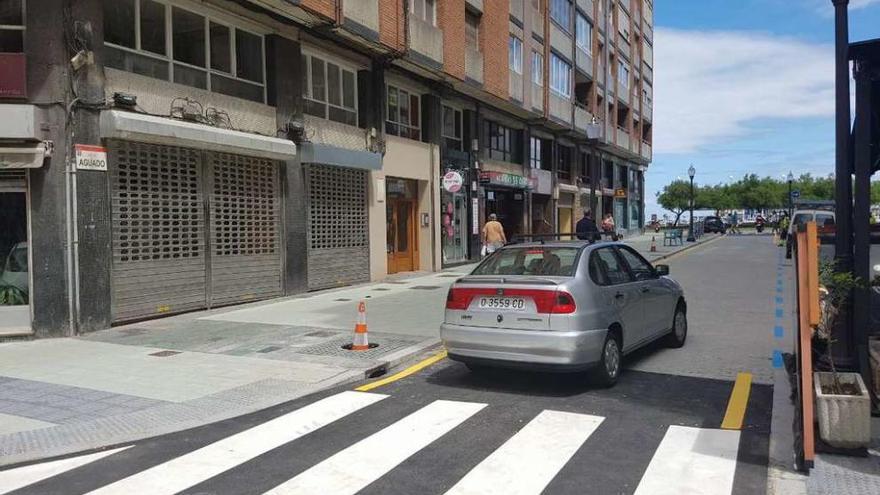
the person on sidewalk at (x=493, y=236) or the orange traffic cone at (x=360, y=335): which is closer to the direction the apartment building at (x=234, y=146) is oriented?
the orange traffic cone

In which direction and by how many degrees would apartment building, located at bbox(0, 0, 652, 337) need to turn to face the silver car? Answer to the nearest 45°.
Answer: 0° — it already faces it

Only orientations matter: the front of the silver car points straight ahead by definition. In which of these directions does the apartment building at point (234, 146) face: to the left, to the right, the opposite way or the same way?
to the right

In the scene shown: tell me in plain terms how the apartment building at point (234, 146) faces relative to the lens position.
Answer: facing the viewer and to the right of the viewer

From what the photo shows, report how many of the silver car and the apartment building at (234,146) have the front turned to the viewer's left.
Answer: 0

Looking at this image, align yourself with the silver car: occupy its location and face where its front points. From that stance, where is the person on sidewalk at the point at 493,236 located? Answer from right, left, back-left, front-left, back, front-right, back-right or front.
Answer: front-left

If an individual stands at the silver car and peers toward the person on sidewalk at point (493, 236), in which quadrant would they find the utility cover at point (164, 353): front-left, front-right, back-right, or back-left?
front-left

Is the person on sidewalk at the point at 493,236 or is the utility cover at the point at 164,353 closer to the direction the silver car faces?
the person on sidewalk

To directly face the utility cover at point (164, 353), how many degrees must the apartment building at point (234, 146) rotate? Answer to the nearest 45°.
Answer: approximately 45° to its right

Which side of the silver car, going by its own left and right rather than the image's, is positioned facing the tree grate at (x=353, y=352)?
left

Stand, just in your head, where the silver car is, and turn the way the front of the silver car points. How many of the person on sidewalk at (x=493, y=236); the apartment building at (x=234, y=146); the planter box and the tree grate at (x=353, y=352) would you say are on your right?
1

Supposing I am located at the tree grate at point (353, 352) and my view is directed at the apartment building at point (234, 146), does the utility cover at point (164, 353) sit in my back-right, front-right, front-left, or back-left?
front-left

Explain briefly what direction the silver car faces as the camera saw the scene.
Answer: facing away from the viewer and to the right of the viewer

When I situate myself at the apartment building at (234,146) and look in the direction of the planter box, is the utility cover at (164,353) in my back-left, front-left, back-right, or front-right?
front-right

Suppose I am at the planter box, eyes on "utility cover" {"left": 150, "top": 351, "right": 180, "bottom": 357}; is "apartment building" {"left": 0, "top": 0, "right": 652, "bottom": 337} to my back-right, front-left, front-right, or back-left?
front-right

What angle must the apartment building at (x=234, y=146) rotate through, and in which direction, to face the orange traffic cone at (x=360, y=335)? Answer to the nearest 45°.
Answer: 0° — it already faces it
